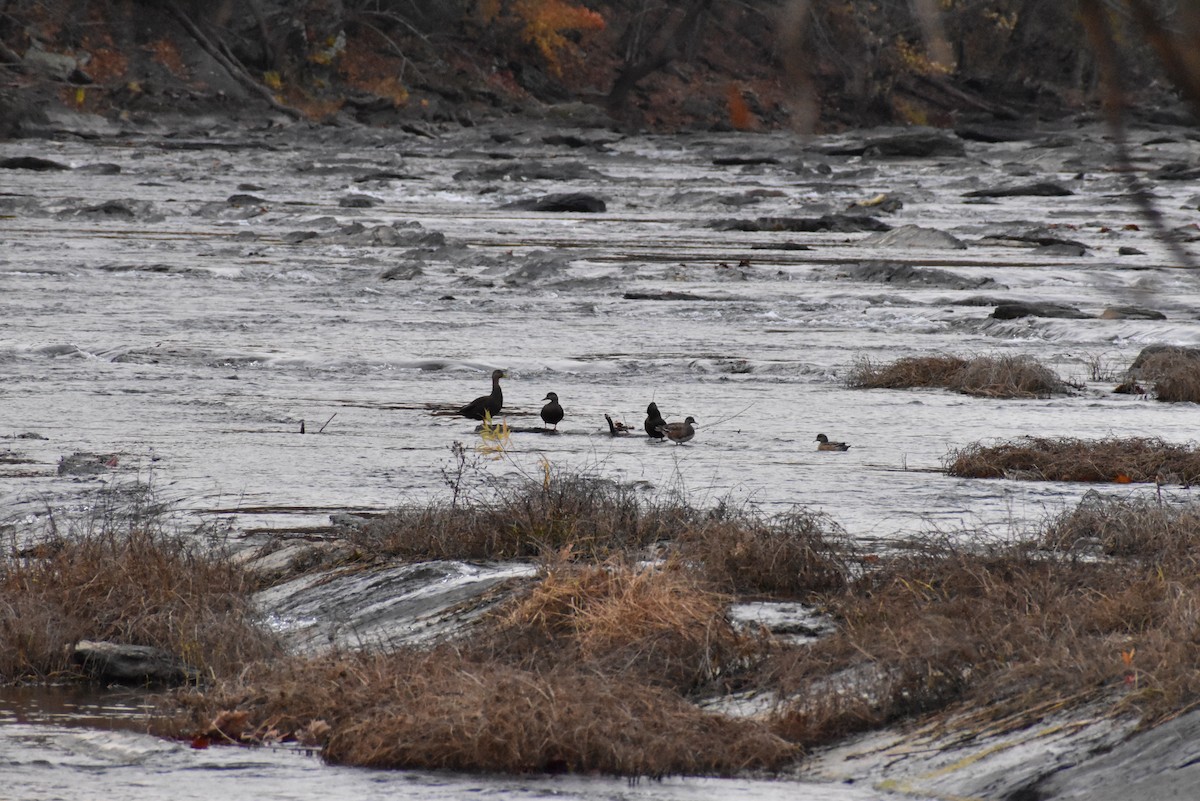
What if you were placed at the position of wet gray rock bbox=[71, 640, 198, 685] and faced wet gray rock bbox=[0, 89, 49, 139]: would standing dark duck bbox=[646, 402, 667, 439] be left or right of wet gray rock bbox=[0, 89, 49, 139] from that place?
right

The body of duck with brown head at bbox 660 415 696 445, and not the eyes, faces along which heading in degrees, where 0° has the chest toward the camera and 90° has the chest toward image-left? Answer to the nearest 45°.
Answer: approximately 270°

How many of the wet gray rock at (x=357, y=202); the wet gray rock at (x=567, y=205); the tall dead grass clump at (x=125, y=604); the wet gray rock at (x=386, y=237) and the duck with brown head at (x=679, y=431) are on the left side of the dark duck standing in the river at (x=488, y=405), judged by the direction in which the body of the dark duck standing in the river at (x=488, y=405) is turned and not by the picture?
3

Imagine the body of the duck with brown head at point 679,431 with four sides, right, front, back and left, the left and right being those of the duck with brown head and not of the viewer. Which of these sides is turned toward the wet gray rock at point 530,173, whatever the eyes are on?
left

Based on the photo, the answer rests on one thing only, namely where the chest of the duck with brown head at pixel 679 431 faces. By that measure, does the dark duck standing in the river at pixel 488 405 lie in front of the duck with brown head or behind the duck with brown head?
behind

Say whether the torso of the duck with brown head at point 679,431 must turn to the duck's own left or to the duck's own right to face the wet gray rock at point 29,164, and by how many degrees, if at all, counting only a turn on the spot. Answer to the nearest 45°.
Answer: approximately 135° to the duck's own left

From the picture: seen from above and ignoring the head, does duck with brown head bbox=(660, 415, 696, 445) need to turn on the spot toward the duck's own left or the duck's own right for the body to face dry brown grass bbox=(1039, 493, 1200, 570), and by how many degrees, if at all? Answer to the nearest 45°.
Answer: approximately 45° to the duck's own right

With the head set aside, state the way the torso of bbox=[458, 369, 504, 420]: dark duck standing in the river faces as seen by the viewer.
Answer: to the viewer's right

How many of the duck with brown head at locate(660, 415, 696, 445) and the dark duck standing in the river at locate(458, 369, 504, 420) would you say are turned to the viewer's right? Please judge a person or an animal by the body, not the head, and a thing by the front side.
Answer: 2

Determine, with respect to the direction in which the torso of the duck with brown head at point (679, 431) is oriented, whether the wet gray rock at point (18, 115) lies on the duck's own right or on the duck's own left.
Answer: on the duck's own left

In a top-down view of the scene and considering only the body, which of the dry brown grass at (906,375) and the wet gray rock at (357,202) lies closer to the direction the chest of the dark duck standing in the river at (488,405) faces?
the dry brown grass
